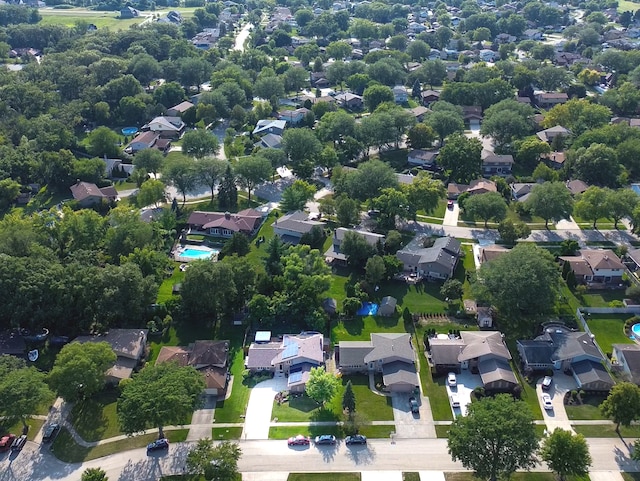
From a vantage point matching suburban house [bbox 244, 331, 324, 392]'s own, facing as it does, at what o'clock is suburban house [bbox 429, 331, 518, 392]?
suburban house [bbox 429, 331, 518, 392] is roughly at 9 o'clock from suburban house [bbox 244, 331, 324, 392].

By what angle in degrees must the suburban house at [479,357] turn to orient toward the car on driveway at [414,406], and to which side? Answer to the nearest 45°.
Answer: approximately 45° to its right

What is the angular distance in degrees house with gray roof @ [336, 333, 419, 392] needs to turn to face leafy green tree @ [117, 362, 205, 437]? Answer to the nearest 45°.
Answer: approximately 45° to its right

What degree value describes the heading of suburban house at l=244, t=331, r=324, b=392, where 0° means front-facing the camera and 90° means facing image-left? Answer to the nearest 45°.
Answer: approximately 0°

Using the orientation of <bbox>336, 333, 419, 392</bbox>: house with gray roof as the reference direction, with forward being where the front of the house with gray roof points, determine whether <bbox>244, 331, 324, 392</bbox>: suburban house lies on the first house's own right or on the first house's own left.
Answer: on the first house's own right

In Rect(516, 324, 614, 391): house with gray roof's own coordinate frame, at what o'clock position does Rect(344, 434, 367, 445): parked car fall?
The parked car is roughly at 1 o'clock from the house with gray roof.

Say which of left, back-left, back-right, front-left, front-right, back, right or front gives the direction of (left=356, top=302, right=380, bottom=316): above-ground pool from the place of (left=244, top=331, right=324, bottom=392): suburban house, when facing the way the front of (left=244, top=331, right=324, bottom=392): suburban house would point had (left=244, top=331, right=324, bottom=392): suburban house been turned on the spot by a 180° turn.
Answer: front-right

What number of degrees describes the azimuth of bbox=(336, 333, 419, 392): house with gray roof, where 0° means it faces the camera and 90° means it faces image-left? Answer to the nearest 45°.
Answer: approximately 0°

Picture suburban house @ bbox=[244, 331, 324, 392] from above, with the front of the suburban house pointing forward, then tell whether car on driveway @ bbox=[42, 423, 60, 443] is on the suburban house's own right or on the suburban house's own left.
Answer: on the suburban house's own right

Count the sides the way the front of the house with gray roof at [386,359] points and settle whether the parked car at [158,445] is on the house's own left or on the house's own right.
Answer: on the house's own right

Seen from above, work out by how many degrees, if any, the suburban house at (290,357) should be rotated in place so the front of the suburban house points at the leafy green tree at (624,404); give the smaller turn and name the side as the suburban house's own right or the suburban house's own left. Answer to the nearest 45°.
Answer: approximately 90° to the suburban house's own left
